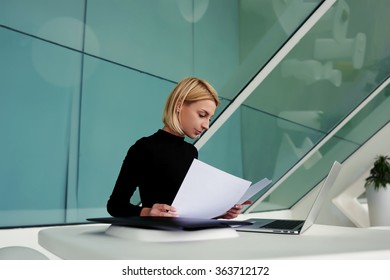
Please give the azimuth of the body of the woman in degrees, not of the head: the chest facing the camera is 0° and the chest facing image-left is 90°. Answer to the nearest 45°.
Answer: approximately 315°
